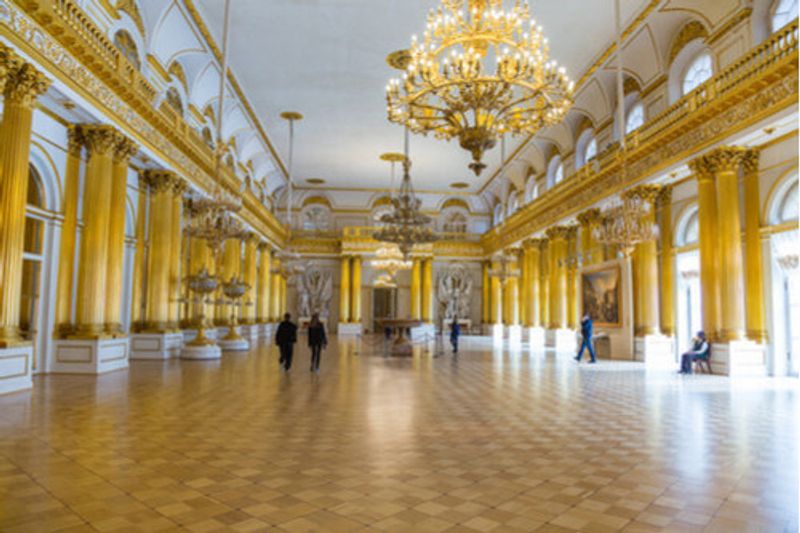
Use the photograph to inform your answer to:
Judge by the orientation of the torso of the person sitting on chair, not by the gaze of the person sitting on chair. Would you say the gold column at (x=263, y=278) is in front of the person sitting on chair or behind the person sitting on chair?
in front

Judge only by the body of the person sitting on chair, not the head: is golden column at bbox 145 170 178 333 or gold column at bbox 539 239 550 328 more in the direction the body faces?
the golden column

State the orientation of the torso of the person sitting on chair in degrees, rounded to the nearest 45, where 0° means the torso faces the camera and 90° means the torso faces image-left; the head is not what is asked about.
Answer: approximately 90°

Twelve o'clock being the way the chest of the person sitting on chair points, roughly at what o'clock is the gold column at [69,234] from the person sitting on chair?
The gold column is roughly at 11 o'clock from the person sitting on chair.

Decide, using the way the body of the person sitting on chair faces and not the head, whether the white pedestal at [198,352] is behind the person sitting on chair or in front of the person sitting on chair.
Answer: in front

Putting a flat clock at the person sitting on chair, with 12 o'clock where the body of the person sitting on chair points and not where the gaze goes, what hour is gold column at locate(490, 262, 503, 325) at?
The gold column is roughly at 2 o'clock from the person sitting on chair.

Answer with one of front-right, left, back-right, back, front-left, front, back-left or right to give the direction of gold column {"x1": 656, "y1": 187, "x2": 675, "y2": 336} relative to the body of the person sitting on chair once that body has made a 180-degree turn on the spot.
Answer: left
